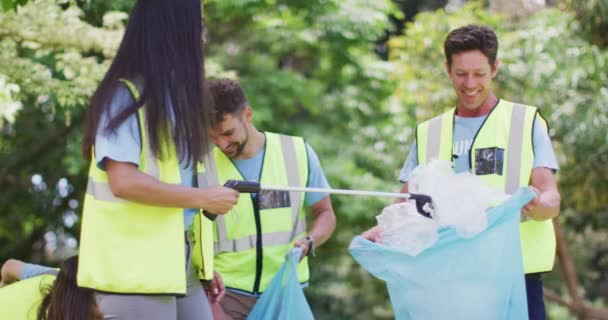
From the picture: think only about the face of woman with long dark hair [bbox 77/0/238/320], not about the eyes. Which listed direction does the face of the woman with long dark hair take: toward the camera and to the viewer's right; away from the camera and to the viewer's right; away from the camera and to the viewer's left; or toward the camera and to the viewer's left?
away from the camera and to the viewer's right

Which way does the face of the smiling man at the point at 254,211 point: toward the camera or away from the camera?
toward the camera

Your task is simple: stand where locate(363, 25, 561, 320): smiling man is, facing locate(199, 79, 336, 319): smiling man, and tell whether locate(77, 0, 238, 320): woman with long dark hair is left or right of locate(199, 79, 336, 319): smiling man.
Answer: left

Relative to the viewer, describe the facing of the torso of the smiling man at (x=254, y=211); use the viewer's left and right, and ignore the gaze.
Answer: facing the viewer and to the left of the viewer

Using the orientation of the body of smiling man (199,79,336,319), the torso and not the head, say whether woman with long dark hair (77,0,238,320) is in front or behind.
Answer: in front

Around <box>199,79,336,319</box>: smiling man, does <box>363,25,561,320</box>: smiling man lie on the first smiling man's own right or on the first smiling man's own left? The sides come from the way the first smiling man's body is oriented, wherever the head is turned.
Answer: on the first smiling man's own left

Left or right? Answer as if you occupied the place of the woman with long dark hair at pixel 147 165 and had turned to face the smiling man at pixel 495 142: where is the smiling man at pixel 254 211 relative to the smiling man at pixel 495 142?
left

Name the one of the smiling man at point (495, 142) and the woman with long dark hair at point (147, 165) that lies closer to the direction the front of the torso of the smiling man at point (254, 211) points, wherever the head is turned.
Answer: the woman with long dark hair

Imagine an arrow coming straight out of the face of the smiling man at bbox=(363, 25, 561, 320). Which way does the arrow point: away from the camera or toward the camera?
toward the camera
